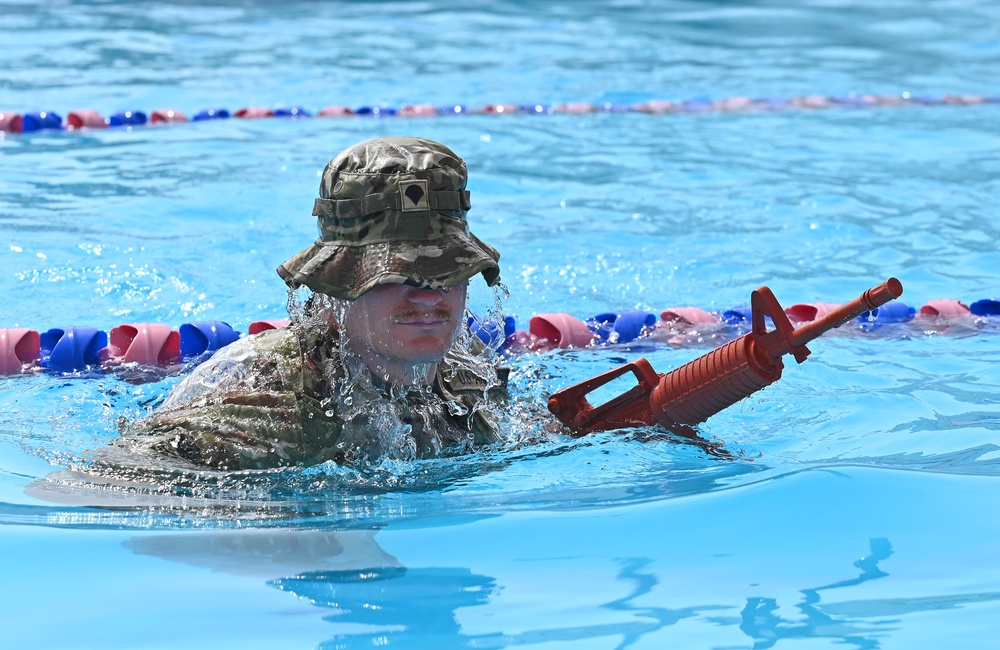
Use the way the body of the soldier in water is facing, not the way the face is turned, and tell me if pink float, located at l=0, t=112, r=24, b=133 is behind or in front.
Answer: behind

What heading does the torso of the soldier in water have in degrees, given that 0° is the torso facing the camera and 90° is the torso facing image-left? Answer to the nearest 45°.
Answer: approximately 315°

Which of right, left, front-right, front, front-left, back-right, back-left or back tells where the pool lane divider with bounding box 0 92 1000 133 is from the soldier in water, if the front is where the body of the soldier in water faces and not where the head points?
back-left

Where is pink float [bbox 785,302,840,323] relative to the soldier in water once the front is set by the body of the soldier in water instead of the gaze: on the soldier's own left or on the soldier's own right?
on the soldier's own left
